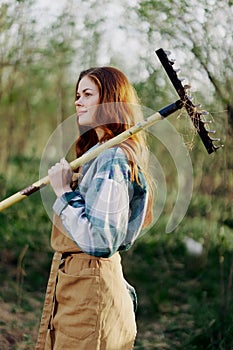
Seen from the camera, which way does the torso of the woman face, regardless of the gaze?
to the viewer's left

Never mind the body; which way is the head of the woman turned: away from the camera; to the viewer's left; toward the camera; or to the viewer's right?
to the viewer's left
